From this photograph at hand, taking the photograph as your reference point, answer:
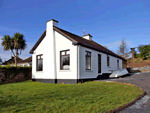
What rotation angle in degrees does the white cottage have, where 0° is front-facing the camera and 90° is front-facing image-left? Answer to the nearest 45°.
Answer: approximately 315°

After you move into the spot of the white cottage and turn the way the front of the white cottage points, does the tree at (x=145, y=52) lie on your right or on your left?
on your left

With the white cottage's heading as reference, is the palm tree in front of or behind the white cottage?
behind

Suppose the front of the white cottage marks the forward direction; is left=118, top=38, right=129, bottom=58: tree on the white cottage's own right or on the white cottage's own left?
on the white cottage's own left
